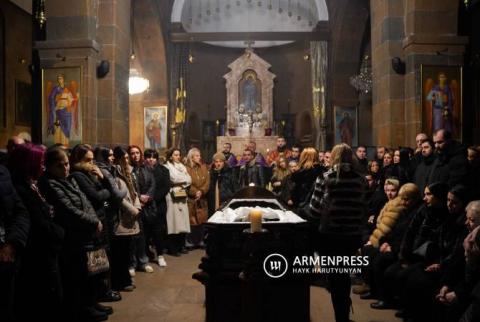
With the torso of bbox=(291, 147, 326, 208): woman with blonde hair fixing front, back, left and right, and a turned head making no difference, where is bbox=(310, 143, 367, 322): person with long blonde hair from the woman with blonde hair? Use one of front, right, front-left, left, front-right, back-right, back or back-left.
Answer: back

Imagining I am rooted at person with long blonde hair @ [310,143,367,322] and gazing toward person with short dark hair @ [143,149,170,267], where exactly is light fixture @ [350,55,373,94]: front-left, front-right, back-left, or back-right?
front-right

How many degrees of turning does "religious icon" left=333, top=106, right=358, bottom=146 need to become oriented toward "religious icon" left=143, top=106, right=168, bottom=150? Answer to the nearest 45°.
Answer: approximately 90° to its right

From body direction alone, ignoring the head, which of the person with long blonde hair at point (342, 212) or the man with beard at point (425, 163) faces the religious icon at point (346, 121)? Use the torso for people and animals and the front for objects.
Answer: the person with long blonde hair

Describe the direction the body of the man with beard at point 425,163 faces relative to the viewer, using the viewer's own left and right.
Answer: facing the viewer and to the left of the viewer

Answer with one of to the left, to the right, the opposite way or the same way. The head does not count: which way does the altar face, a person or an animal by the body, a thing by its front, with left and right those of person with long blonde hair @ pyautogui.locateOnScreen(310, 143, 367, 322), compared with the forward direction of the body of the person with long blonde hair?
the opposite way

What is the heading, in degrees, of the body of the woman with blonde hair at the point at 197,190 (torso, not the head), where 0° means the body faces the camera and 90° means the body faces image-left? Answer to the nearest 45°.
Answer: approximately 315°

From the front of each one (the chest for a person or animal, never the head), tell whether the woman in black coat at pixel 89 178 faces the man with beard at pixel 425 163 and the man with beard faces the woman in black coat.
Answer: yes

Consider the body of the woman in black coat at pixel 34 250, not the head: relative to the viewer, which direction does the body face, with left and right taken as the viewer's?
facing to the right of the viewer

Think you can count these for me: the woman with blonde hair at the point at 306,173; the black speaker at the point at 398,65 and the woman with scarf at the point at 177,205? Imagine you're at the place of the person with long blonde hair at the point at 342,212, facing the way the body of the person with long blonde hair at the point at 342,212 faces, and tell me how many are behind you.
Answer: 0

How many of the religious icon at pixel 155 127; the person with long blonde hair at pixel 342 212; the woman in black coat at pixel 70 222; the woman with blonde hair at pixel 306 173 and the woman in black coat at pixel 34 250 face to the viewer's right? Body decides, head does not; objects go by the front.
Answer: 2

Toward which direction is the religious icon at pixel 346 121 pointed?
toward the camera

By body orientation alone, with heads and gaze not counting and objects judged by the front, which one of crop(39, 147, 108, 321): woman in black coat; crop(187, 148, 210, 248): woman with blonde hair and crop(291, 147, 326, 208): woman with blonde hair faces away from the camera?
crop(291, 147, 326, 208): woman with blonde hair

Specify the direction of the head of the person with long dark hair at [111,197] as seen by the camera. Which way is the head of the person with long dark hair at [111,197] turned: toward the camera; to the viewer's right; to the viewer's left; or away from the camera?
to the viewer's right

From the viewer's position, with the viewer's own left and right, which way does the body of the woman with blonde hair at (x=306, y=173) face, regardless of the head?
facing away from the viewer

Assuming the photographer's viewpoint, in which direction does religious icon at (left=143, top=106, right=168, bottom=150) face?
facing the viewer

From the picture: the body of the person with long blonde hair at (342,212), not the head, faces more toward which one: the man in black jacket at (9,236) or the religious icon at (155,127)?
the religious icon
